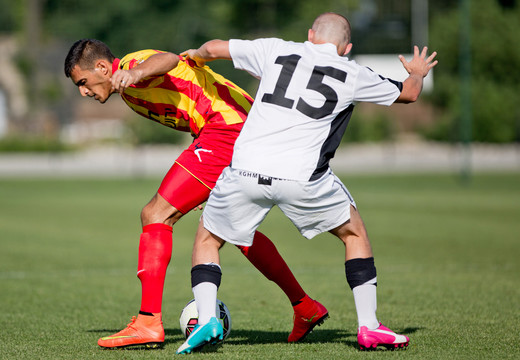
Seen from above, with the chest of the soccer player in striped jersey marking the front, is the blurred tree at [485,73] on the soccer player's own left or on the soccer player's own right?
on the soccer player's own right

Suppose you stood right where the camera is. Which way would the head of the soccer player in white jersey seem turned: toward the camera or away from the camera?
away from the camera

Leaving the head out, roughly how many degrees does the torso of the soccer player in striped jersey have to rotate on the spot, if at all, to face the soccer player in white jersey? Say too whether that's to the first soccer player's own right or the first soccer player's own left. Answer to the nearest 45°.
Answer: approximately 135° to the first soccer player's own left

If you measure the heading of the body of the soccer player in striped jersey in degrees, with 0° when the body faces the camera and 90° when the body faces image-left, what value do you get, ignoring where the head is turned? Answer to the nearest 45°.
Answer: approximately 90°

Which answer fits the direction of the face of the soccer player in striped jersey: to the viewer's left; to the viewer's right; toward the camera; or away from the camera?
to the viewer's left
